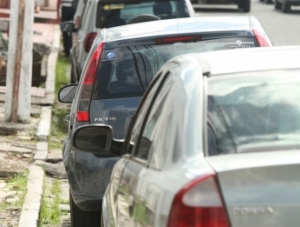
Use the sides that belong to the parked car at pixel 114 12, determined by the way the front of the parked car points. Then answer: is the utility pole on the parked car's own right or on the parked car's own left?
on the parked car's own left

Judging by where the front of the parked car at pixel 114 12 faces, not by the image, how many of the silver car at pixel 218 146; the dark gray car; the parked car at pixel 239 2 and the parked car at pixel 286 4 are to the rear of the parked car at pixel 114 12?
2

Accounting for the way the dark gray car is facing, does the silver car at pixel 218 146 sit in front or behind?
behind

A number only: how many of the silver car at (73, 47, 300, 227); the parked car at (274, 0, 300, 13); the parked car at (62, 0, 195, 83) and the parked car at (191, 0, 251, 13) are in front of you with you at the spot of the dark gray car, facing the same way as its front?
3

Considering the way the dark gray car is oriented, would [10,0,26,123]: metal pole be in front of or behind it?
in front

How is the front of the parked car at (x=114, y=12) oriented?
away from the camera

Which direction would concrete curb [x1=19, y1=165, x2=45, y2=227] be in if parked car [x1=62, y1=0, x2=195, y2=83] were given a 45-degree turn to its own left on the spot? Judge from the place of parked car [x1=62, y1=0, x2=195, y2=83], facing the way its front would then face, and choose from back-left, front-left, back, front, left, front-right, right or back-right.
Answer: back-left

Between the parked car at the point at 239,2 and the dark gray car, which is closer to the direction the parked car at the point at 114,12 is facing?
the parked car

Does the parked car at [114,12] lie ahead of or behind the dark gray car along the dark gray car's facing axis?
ahead

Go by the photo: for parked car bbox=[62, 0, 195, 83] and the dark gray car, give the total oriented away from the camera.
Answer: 2

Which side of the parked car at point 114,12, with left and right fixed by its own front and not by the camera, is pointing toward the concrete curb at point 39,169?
back

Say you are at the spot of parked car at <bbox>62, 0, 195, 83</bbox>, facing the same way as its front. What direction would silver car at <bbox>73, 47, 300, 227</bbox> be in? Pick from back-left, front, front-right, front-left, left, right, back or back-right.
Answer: back

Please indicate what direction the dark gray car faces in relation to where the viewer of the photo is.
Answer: facing away from the viewer

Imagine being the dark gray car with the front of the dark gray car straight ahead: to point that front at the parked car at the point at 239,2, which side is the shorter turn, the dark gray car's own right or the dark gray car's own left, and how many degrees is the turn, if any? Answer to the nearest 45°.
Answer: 0° — it already faces it
